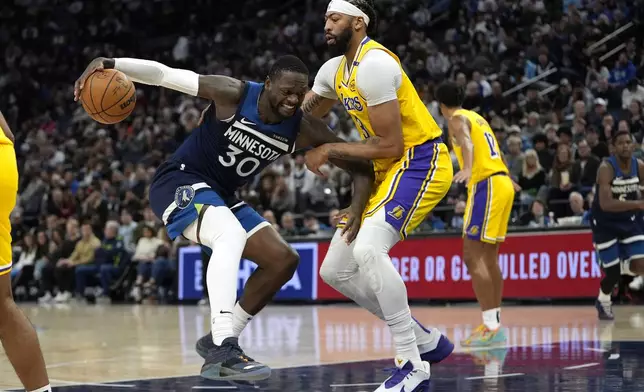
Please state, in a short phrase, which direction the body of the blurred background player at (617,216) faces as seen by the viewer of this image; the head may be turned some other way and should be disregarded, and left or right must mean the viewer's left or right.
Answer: facing the viewer

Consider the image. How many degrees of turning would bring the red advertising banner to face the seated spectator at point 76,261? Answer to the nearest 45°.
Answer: approximately 135° to its right

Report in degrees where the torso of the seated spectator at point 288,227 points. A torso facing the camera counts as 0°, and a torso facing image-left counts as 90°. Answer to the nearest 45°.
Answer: approximately 0°

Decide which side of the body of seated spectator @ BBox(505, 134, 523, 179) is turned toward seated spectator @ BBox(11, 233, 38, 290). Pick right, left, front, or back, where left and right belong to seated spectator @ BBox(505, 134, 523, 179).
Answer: right

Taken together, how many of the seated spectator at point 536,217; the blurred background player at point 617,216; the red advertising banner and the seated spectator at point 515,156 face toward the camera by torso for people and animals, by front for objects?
4

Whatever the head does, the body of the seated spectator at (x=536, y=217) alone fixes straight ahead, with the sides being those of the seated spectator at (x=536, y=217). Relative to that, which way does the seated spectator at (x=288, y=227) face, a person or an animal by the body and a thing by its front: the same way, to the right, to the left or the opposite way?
the same way

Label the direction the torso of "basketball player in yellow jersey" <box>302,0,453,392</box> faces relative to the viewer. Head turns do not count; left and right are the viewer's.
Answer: facing the viewer and to the left of the viewer

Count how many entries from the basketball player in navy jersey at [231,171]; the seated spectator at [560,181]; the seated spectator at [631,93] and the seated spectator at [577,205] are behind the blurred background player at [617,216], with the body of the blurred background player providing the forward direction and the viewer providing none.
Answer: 3

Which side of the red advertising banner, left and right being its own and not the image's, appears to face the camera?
front

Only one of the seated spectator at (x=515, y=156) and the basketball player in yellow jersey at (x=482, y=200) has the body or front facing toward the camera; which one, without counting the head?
the seated spectator

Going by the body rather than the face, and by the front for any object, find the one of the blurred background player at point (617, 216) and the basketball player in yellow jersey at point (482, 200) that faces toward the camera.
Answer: the blurred background player

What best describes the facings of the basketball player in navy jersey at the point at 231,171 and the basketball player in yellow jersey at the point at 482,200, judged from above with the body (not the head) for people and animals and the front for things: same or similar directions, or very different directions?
very different directions

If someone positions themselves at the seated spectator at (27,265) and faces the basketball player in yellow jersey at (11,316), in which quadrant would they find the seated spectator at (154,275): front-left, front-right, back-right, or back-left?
front-left

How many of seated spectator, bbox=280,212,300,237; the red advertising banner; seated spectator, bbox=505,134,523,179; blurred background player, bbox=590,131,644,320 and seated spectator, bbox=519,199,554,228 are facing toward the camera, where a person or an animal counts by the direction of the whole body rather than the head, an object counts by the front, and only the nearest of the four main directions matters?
5

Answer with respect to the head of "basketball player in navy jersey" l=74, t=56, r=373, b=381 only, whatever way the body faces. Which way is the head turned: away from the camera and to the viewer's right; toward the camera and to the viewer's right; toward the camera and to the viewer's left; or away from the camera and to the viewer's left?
toward the camera and to the viewer's right

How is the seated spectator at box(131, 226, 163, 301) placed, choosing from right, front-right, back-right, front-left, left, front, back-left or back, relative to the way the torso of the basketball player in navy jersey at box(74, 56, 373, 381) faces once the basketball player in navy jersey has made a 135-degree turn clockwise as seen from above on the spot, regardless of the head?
right

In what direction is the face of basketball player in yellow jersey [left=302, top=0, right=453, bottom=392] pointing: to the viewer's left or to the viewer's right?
to the viewer's left

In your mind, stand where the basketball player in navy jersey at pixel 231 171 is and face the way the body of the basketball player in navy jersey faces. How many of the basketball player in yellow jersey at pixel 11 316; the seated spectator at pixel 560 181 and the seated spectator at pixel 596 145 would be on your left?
2

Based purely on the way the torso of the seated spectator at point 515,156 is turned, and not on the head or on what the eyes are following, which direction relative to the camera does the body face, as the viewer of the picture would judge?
toward the camera
